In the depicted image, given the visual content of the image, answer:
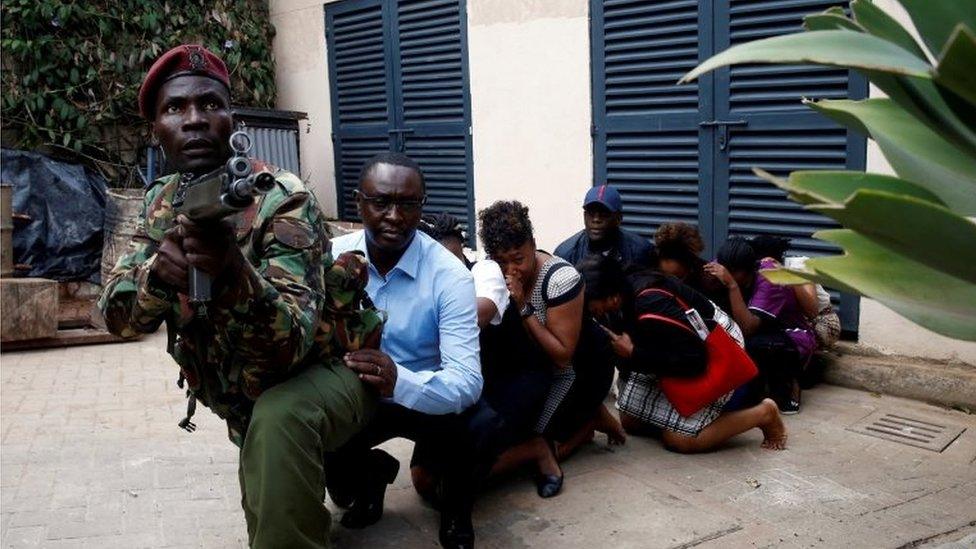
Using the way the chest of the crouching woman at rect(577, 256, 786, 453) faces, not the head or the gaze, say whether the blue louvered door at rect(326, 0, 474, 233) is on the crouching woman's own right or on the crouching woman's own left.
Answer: on the crouching woman's own right

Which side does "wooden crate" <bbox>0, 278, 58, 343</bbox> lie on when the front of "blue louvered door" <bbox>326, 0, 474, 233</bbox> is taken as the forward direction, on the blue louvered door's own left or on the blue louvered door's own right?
on the blue louvered door's own right

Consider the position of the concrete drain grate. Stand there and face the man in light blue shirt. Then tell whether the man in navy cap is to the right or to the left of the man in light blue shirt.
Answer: right

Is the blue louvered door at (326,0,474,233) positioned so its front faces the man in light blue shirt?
yes

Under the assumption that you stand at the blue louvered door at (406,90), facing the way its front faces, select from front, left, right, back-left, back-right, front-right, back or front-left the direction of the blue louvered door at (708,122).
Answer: front-left

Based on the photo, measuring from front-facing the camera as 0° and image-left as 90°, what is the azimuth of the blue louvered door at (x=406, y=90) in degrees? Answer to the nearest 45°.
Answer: approximately 0°

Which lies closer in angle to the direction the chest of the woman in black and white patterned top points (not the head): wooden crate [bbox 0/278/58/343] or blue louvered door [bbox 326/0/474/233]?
the wooden crate

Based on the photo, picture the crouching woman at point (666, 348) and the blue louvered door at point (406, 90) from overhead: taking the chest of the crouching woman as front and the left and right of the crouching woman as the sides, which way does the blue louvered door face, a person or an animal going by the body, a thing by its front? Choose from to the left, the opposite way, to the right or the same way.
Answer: to the left

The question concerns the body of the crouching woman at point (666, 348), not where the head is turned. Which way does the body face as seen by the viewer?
to the viewer's left

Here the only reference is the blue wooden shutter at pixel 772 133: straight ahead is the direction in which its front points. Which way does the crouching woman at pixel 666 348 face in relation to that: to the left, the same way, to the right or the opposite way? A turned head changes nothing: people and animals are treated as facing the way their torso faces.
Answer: to the right

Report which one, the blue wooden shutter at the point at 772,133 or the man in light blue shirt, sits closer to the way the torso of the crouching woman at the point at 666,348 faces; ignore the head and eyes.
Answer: the man in light blue shirt
